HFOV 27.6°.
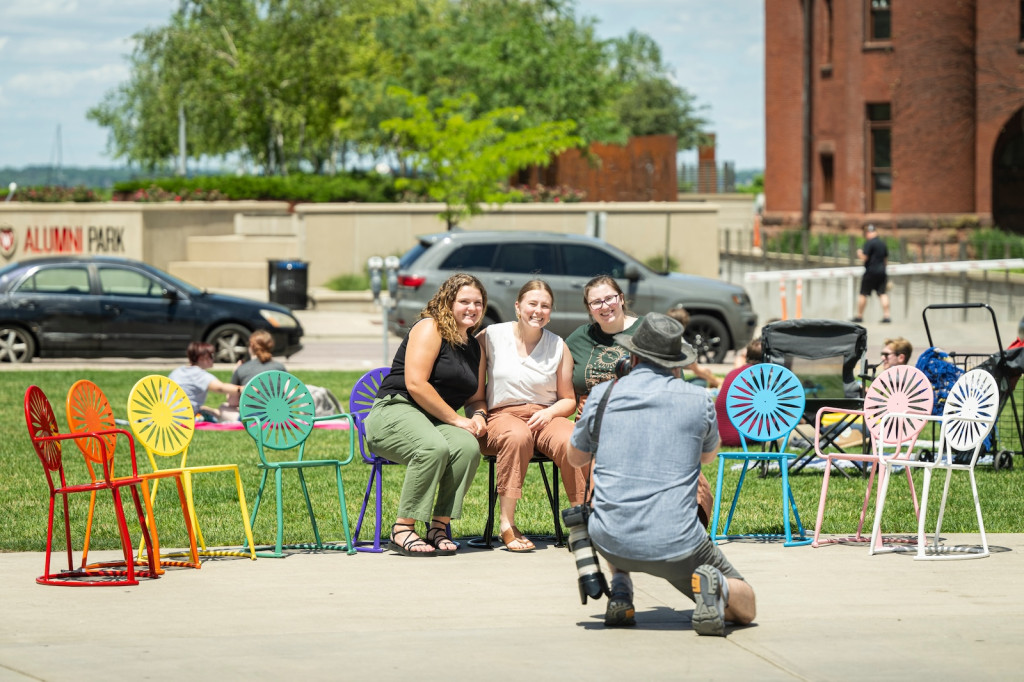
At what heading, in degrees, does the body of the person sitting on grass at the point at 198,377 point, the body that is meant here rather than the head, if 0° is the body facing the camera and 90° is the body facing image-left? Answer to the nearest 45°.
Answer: approximately 225°

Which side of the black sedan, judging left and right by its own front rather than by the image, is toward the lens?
right

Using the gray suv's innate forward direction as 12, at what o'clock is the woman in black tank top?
The woman in black tank top is roughly at 3 o'clock from the gray suv.

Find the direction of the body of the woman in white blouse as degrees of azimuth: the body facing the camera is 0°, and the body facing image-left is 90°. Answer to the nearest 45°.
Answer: approximately 0°

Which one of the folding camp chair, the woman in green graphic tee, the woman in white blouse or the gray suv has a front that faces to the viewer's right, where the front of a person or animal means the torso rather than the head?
the gray suv

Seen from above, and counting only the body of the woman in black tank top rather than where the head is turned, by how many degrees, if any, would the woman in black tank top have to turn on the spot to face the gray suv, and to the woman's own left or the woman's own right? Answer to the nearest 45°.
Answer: approximately 135° to the woman's own left

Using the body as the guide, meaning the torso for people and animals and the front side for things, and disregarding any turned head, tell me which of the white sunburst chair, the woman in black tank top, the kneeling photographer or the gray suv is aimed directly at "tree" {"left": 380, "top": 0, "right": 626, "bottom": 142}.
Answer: the kneeling photographer

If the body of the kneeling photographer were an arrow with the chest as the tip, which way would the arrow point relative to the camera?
away from the camera

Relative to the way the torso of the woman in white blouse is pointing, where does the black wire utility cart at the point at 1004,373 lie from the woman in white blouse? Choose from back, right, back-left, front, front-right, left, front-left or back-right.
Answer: back-left

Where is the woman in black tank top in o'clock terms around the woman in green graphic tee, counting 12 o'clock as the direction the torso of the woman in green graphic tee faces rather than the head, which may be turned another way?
The woman in black tank top is roughly at 2 o'clock from the woman in green graphic tee.

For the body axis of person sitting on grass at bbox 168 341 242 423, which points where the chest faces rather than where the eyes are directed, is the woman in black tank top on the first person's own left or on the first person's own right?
on the first person's own right
